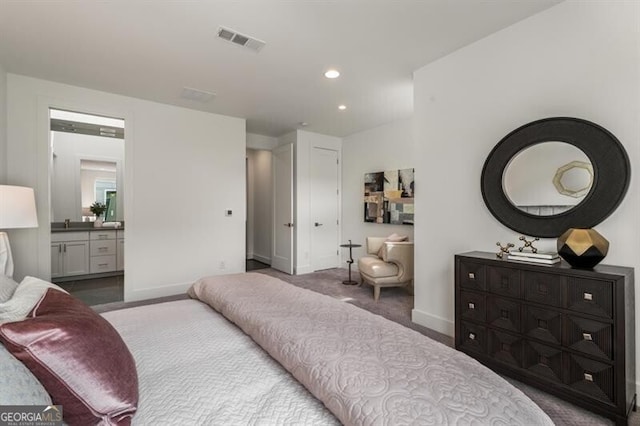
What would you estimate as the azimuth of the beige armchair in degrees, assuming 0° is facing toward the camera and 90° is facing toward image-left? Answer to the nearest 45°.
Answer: approximately 45°

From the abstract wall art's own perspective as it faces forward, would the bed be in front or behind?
in front

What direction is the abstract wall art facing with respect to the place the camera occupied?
facing the viewer and to the left of the viewer

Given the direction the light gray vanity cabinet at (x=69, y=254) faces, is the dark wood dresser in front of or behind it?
in front

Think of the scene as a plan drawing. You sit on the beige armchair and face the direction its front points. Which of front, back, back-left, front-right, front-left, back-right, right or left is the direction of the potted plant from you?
front-right

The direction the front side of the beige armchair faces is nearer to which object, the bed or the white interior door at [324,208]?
the bed

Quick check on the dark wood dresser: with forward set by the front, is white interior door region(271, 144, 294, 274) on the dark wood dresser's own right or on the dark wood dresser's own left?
on the dark wood dresser's own right

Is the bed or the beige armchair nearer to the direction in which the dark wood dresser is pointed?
the bed

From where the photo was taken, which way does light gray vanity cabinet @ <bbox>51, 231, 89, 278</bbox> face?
toward the camera

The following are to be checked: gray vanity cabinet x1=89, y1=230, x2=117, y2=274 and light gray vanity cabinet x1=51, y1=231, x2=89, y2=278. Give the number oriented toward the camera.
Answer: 2

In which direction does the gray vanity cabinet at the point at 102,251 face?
toward the camera

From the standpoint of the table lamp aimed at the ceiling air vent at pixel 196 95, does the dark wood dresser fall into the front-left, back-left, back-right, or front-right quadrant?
front-right
